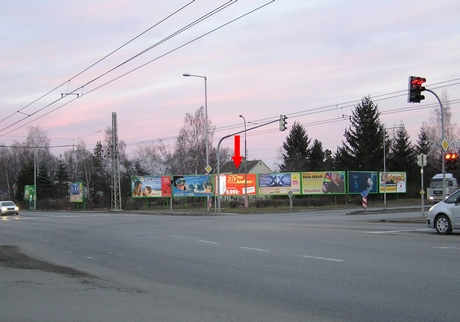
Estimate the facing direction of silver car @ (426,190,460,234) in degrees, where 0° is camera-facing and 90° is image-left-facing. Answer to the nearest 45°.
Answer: approximately 45°

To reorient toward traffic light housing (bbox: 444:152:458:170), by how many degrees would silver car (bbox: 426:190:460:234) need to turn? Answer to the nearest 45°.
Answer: approximately 135° to its right
